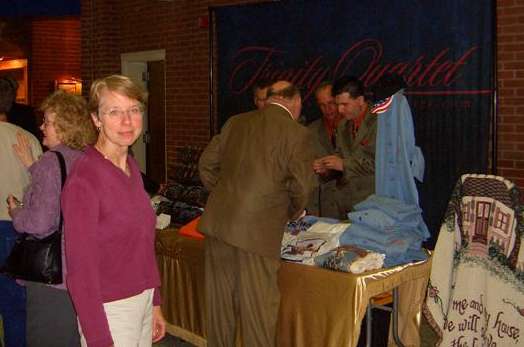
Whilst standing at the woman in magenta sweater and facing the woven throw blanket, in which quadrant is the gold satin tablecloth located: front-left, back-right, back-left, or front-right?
front-left

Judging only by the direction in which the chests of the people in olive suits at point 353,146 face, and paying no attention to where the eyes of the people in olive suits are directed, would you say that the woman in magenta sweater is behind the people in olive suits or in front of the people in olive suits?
in front

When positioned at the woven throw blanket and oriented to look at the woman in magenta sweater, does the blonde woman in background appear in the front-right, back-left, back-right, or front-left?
front-right

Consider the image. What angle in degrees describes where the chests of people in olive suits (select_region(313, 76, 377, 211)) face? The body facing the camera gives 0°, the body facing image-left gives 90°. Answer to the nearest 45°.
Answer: approximately 45°

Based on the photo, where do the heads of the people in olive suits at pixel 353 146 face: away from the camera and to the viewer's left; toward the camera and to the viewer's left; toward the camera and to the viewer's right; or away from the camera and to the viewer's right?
toward the camera and to the viewer's left

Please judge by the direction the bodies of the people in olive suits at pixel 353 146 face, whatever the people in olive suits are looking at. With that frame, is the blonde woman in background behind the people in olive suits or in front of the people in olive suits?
in front

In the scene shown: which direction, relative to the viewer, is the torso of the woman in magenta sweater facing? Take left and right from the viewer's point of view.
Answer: facing the viewer and to the right of the viewer
